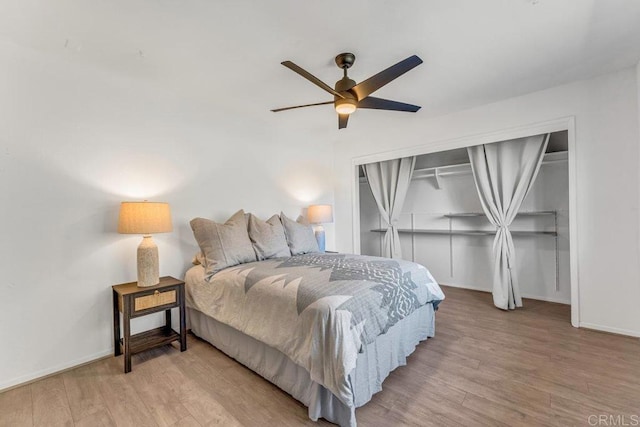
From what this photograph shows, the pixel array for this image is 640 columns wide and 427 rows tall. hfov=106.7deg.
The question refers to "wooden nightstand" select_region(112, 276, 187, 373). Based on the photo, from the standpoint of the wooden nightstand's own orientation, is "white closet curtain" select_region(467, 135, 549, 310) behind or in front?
in front

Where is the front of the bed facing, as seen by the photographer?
facing the viewer and to the right of the viewer

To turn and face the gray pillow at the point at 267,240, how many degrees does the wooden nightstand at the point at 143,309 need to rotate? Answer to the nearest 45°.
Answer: approximately 45° to its left

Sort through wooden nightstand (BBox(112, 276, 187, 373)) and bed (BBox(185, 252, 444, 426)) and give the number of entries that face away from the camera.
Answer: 0

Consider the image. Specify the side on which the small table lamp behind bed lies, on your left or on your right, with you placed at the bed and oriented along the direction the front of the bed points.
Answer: on your left

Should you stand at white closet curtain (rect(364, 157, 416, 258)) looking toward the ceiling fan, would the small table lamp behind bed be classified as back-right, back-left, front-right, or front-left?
front-right

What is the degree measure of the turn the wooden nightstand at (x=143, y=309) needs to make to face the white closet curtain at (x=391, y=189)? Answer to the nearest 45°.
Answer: approximately 45° to its left

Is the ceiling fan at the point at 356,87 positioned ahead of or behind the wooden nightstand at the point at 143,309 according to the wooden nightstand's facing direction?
ahead

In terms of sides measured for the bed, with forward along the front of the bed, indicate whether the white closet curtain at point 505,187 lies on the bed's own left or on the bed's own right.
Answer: on the bed's own left

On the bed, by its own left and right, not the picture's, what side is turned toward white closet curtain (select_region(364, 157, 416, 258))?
left

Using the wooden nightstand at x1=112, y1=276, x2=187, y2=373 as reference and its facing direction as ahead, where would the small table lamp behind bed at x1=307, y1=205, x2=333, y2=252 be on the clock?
The small table lamp behind bed is roughly at 10 o'clock from the wooden nightstand.
